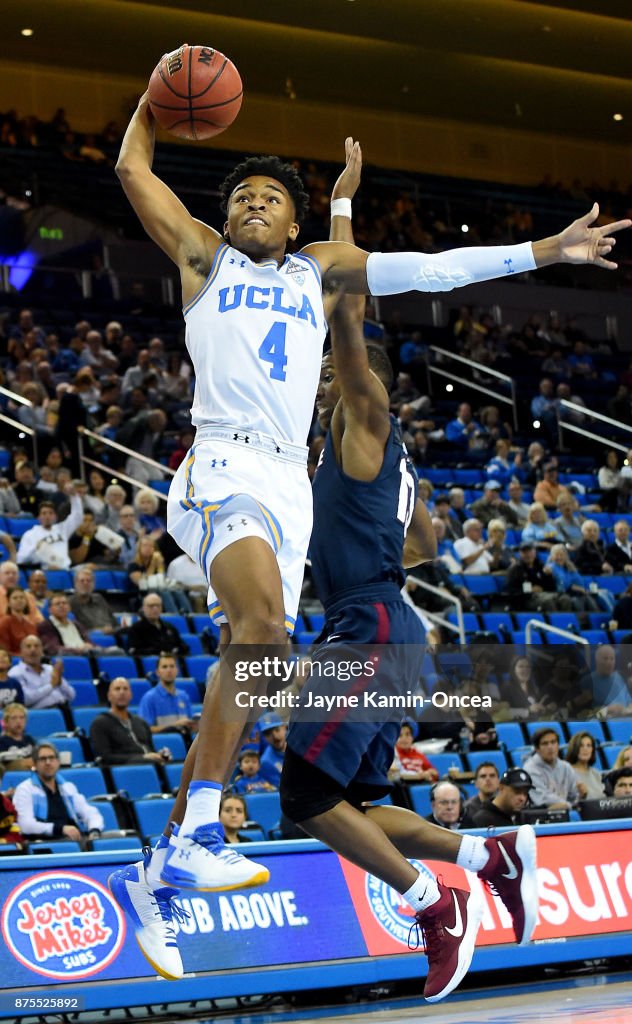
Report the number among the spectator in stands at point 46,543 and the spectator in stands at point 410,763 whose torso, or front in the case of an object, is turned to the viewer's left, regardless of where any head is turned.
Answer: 0

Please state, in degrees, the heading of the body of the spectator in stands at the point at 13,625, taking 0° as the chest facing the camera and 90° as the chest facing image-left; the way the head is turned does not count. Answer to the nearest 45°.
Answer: approximately 0°

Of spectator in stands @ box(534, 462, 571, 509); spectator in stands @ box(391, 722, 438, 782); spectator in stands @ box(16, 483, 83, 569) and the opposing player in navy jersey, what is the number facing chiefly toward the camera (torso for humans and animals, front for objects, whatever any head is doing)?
3

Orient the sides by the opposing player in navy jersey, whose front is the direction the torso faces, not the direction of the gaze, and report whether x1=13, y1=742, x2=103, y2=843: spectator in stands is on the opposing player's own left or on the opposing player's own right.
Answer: on the opposing player's own right

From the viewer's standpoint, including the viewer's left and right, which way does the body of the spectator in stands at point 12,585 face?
facing the viewer and to the right of the viewer

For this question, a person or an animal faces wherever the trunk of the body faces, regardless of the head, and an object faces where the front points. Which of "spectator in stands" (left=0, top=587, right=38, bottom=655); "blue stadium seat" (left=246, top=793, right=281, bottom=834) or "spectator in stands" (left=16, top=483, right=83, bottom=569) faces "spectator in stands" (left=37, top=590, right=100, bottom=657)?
"spectator in stands" (left=16, top=483, right=83, bottom=569)

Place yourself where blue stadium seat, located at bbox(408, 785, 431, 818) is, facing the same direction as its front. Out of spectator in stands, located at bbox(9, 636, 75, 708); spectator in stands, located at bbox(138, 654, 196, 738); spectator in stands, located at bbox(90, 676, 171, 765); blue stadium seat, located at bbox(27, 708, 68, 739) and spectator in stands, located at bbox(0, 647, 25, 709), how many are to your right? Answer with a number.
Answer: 5

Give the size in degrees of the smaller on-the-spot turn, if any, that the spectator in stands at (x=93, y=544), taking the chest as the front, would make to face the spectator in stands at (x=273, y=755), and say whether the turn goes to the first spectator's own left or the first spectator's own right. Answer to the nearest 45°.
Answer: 0° — they already face them

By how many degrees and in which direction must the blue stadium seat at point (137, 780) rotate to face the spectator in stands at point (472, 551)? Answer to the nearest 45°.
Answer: approximately 135° to its left

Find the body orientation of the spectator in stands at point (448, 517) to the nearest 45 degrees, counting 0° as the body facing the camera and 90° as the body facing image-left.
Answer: approximately 45°

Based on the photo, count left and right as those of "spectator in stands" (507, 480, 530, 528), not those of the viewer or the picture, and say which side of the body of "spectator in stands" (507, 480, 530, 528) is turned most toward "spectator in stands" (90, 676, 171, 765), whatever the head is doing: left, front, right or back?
front

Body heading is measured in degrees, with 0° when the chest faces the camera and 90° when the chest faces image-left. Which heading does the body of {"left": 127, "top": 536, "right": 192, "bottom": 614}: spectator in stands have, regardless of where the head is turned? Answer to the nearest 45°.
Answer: approximately 315°

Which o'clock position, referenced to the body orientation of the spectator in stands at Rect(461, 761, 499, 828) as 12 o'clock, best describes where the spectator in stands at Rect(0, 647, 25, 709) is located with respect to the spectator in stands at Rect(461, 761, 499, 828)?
the spectator in stands at Rect(0, 647, 25, 709) is roughly at 3 o'clock from the spectator in stands at Rect(461, 761, 499, 828).
